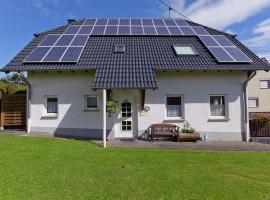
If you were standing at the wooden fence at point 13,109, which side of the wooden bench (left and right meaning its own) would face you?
right

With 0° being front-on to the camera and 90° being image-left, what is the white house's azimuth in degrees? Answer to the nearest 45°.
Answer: approximately 0°

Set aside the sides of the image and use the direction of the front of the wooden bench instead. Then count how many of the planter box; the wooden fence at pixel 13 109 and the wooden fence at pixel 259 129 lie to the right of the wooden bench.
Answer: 1

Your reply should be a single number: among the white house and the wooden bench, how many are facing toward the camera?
2

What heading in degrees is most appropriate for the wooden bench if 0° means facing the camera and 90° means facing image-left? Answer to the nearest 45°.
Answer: approximately 0°

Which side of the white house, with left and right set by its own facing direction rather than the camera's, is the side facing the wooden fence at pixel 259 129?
left
